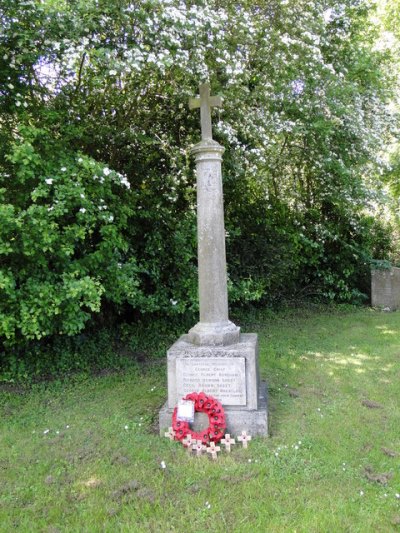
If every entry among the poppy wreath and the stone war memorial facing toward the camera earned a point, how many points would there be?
2

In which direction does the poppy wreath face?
toward the camera

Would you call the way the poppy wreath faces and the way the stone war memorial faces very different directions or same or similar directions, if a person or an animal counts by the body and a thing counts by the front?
same or similar directions

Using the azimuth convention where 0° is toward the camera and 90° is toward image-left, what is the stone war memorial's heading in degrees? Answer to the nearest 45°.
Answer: approximately 0°
